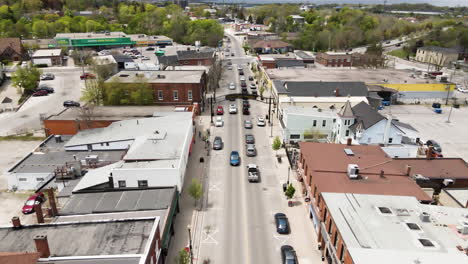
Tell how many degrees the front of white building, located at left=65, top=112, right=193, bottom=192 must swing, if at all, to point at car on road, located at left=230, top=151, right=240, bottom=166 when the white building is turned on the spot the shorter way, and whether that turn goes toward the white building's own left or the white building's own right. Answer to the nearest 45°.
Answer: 0° — it already faces it

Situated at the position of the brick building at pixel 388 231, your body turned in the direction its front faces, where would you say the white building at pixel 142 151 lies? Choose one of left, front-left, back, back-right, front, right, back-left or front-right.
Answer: front

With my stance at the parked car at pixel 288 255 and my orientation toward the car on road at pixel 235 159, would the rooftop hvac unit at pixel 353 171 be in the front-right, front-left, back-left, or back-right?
front-right

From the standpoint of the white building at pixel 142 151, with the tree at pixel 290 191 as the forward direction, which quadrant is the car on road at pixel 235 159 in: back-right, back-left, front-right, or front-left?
front-left

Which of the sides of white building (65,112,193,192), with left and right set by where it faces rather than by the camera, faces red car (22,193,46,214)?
back

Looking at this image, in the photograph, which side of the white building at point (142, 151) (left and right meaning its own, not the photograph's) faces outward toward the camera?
right

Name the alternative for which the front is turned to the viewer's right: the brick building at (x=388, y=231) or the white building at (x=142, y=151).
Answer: the white building

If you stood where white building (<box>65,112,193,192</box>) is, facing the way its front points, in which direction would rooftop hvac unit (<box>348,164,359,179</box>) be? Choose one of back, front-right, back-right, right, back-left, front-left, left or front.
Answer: front-right

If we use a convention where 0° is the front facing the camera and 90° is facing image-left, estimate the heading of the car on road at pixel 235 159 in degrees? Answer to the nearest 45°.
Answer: approximately 0°

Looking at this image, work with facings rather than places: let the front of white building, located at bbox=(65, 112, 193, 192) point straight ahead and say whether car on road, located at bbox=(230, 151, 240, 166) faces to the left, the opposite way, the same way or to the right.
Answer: to the right

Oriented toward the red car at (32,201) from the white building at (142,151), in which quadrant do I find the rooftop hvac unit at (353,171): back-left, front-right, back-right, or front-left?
back-left

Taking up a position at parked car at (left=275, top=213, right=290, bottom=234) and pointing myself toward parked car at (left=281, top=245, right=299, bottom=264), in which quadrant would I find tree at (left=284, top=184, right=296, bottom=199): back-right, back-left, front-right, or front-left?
back-left

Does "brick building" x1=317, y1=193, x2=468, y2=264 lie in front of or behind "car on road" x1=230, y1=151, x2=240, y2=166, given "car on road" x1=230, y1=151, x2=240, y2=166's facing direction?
in front

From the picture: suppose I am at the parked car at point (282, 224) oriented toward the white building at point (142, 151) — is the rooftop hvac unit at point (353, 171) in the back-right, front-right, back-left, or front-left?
back-right

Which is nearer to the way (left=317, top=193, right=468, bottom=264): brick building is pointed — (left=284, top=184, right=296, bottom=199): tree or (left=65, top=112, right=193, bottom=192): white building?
the white building

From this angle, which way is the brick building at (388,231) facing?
to the viewer's left
